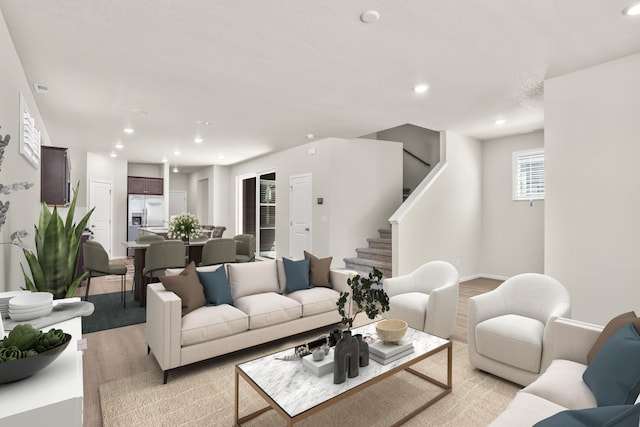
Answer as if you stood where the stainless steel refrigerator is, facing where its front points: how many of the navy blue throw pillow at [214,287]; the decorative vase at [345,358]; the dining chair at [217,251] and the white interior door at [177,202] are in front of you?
3

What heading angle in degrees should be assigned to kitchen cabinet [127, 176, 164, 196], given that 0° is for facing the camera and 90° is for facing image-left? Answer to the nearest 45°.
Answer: approximately 0°

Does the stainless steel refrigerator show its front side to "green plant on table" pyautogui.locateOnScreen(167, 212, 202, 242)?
yes

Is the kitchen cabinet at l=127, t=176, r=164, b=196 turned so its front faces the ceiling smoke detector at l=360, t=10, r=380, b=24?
yes

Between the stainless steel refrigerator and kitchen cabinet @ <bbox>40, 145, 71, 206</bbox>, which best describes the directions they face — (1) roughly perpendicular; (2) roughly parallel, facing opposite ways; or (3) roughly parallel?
roughly perpendicular

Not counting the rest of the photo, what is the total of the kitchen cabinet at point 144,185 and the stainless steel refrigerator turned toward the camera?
2

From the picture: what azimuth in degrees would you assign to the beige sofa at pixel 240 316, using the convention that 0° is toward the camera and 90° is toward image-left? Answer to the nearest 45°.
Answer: approximately 315°

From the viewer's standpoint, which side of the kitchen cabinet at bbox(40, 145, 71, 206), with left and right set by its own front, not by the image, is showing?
right

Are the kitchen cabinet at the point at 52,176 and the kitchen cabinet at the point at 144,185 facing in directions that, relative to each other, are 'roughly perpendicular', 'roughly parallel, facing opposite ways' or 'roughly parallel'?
roughly perpendicular

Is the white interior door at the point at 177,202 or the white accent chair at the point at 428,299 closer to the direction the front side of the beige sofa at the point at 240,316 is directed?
the white accent chair
